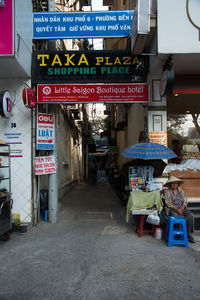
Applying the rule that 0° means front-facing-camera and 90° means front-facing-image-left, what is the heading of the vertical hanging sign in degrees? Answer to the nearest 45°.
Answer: approximately 0°

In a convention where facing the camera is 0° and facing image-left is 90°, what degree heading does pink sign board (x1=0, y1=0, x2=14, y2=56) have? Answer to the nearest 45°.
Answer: approximately 0°

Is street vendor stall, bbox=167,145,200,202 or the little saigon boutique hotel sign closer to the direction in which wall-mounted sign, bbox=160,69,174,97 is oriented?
the little saigon boutique hotel sign

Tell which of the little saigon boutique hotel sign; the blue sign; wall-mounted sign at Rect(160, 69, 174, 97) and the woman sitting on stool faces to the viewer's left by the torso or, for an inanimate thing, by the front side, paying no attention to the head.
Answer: the wall-mounted sign
